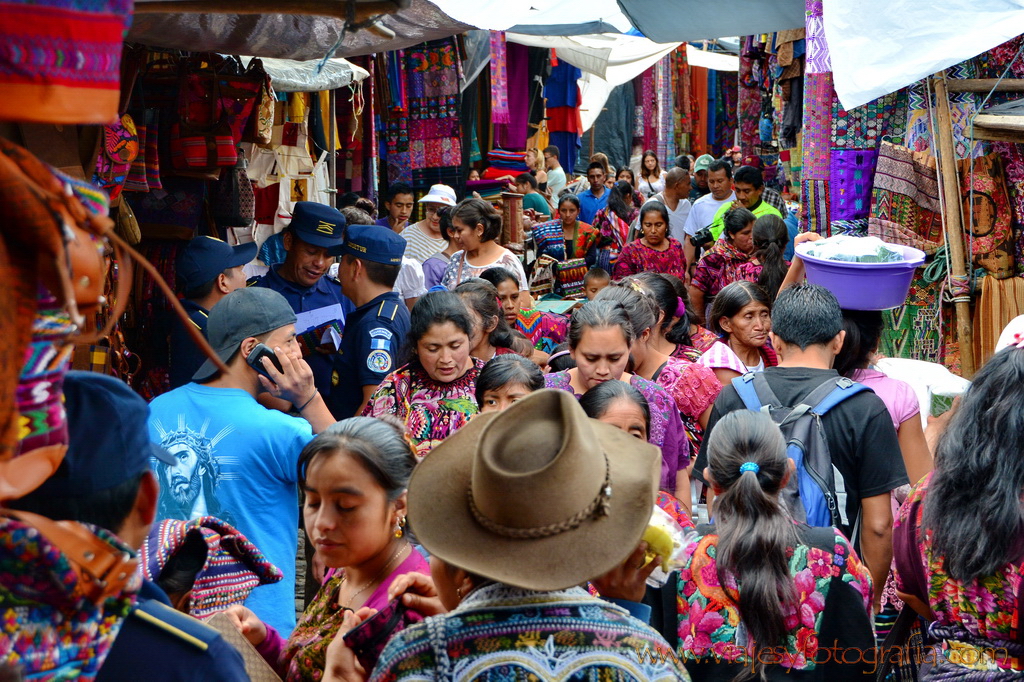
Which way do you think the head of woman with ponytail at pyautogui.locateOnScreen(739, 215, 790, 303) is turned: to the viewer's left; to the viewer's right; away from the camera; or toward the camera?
away from the camera

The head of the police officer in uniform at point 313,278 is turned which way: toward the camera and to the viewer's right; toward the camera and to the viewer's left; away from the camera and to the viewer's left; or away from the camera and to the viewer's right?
toward the camera and to the viewer's right

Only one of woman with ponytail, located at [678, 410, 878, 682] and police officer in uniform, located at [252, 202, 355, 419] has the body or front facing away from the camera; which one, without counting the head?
the woman with ponytail

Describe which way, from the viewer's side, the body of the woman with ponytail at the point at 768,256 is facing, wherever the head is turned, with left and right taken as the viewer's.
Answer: facing away from the viewer

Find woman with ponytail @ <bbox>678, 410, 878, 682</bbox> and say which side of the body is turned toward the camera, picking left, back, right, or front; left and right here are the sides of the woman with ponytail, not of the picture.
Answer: back

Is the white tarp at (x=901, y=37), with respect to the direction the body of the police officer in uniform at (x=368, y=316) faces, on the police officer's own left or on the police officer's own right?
on the police officer's own right

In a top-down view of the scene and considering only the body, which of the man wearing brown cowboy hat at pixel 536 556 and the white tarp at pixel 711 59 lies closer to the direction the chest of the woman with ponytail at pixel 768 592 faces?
the white tarp

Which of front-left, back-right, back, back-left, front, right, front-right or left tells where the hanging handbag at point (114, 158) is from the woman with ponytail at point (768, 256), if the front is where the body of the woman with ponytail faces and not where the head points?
back-left

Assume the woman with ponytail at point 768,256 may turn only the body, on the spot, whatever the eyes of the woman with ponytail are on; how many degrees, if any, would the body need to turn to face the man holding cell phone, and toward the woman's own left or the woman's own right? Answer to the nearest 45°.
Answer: approximately 180°

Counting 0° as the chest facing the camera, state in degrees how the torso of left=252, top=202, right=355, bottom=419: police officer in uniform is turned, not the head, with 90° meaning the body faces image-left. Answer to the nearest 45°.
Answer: approximately 315°

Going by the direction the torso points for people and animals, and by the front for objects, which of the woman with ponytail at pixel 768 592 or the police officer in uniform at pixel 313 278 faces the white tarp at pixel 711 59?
the woman with ponytail

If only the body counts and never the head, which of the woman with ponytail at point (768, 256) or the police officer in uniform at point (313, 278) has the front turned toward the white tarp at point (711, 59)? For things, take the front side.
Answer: the woman with ponytail
